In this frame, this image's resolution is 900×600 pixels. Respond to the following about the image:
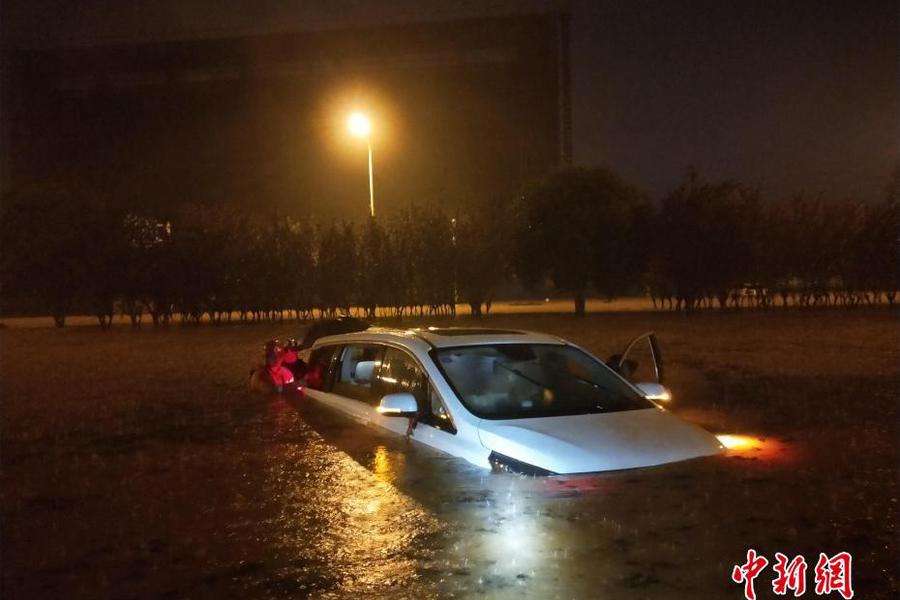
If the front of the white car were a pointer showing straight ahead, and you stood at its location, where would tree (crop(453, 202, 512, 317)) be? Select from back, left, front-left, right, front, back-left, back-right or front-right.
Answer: back-left

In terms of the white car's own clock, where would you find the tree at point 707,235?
The tree is roughly at 8 o'clock from the white car.

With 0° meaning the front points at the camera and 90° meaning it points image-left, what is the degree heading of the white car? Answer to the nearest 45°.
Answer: approximately 315°

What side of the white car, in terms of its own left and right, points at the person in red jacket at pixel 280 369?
back

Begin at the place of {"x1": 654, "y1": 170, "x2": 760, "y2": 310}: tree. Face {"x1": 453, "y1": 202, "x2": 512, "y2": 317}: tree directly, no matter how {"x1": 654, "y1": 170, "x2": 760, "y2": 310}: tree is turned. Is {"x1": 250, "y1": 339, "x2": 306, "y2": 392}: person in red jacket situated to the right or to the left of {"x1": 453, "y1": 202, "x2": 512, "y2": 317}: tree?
left
